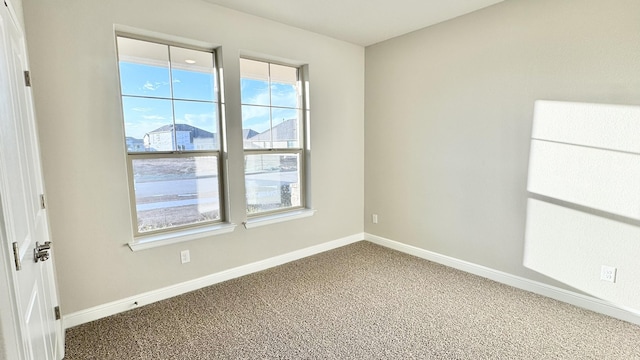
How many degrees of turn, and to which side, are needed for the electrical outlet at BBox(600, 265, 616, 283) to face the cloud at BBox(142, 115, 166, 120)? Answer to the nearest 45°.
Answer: approximately 45° to its right

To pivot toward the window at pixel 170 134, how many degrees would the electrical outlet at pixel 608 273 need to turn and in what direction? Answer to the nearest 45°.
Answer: approximately 45° to its right

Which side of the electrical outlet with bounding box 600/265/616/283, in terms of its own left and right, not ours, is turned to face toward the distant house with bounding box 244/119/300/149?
right

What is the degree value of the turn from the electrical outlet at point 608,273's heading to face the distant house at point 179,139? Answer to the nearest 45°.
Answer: approximately 45° to its right

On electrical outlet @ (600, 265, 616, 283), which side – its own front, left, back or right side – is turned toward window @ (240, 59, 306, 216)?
right
